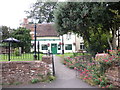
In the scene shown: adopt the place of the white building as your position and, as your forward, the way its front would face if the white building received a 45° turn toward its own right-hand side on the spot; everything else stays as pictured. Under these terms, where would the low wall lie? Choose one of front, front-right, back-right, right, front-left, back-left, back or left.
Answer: front-left

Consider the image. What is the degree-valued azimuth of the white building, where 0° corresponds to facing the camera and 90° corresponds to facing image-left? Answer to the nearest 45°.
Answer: approximately 0°

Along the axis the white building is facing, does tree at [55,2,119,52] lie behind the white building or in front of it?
in front

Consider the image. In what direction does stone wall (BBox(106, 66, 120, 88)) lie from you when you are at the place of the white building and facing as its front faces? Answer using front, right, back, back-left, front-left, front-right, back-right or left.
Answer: front
